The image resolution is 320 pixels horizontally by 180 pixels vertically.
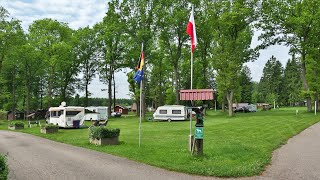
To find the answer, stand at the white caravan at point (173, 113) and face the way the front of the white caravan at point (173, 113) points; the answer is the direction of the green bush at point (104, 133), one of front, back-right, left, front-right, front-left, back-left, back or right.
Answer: left

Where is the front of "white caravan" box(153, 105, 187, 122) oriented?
to the viewer's left

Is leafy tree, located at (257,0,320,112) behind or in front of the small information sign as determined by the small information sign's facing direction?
behind

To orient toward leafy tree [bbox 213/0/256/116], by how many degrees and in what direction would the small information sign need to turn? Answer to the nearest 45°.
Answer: approximately 180°

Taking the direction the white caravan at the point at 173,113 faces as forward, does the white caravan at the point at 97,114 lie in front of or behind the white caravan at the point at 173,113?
in front

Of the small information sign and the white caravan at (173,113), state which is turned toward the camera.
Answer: the small information sign

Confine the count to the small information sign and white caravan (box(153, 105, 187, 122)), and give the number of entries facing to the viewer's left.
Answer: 1

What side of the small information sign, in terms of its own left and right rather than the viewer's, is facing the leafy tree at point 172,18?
back

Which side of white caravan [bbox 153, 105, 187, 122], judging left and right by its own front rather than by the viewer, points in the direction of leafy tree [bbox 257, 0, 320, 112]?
back

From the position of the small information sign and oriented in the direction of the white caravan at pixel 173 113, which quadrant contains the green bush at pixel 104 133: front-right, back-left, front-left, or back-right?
front-left

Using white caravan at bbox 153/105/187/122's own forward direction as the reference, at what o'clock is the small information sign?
The small information sign is roughly at 9 o'clock from the white caravan.

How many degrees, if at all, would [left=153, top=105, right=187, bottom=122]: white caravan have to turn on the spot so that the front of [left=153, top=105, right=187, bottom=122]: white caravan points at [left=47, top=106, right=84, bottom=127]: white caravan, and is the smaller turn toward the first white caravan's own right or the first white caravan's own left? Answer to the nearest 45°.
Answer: approximately 45° to the first white caravan's own left

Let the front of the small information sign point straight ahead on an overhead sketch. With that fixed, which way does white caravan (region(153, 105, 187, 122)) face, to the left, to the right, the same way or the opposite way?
to the right

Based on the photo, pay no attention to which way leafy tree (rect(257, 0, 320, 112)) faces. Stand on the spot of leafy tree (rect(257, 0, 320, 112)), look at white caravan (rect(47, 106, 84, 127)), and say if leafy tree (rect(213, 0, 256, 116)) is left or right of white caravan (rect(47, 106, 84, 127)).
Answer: right

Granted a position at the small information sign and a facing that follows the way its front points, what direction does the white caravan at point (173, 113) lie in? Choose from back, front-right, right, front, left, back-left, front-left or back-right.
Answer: back

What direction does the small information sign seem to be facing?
toward the camera
